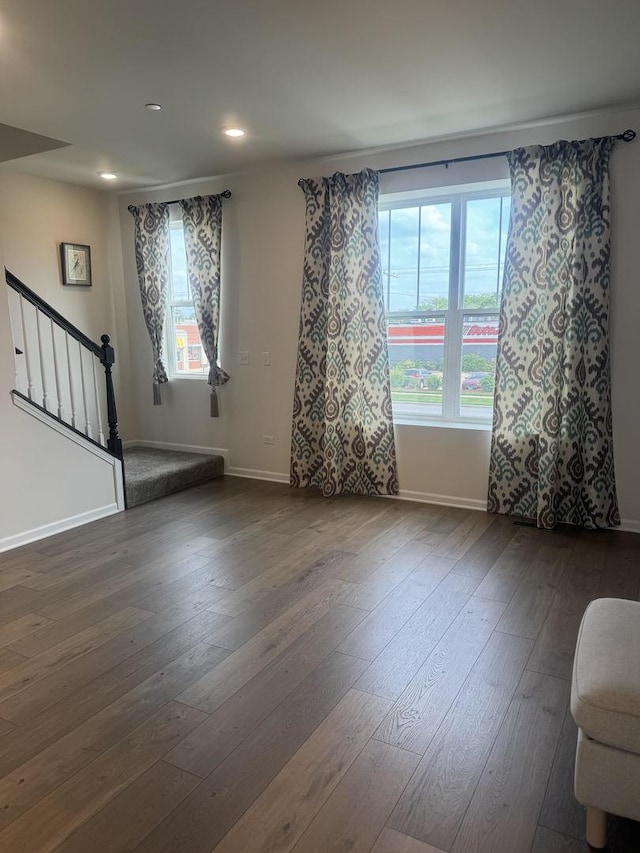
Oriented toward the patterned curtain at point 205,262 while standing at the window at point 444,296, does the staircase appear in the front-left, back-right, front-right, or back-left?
front-left

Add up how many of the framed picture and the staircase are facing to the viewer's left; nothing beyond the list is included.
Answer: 0

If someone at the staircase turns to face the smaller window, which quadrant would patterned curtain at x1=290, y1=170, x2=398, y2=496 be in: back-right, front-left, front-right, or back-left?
front-right

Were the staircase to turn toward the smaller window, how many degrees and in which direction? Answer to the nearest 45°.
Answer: approximately 90° to its left

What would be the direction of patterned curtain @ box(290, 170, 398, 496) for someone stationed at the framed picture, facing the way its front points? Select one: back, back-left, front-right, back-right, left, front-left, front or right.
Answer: front

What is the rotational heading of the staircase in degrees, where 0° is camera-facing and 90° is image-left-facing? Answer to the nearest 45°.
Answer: approximately 315°

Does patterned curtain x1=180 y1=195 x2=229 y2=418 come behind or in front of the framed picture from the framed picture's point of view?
in front

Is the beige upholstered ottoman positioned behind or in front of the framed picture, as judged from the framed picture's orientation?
in front

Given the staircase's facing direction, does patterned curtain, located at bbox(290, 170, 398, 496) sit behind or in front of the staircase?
in front

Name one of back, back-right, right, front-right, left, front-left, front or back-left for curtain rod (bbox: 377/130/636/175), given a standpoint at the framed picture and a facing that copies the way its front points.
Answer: front

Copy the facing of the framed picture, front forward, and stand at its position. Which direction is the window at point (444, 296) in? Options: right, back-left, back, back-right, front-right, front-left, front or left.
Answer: front

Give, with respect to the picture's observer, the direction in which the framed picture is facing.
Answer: facing the viewer and to the right of the viewer
